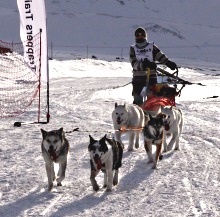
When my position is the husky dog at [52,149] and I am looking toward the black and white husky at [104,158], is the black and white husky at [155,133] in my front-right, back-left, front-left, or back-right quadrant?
front-left

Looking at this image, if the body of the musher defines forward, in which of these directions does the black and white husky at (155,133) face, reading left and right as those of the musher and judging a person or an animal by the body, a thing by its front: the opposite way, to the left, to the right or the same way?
the same way

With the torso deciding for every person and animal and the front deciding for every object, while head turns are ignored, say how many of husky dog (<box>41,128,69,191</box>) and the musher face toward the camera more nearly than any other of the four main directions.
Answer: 2

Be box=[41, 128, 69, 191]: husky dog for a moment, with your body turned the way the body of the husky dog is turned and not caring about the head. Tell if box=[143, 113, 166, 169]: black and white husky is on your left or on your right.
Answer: on your left

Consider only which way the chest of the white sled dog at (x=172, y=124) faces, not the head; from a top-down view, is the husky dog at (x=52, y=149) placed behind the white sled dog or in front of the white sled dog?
in front

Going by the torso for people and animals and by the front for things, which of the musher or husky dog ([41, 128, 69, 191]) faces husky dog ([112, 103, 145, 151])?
the musher

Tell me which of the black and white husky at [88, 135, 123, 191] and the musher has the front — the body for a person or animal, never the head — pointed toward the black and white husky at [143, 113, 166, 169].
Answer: the musher

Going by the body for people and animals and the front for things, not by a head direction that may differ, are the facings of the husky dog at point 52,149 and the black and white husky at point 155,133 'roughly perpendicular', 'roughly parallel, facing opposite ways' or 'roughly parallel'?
roughly parallel

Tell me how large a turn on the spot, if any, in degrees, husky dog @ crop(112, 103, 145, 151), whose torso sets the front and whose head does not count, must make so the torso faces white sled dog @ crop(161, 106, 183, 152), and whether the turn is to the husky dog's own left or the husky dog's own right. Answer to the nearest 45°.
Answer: approximately 135° to the husky dog's own left

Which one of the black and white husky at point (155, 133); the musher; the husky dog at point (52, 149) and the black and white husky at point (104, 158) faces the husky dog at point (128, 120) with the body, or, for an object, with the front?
the musher

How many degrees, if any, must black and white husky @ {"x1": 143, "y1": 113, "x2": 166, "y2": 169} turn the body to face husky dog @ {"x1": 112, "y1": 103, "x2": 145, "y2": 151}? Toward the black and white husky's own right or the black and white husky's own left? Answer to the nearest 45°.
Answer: approximately 135° to the black and white husky's own right

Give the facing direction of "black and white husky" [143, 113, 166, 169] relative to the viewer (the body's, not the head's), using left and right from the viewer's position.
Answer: facing the viewer

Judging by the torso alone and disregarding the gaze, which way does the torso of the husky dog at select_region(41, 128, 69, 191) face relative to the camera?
toward the camera

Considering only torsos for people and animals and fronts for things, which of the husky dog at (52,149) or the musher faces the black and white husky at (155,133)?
the musher

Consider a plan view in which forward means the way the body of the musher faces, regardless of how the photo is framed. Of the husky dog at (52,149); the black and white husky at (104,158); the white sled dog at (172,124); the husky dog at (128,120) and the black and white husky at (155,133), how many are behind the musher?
0

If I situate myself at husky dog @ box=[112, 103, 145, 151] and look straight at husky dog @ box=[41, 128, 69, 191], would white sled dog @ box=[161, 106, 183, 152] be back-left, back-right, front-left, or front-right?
back-left

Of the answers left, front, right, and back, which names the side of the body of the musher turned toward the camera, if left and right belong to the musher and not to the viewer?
front

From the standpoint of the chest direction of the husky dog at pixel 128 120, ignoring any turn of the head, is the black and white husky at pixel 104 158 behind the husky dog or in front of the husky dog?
in front
